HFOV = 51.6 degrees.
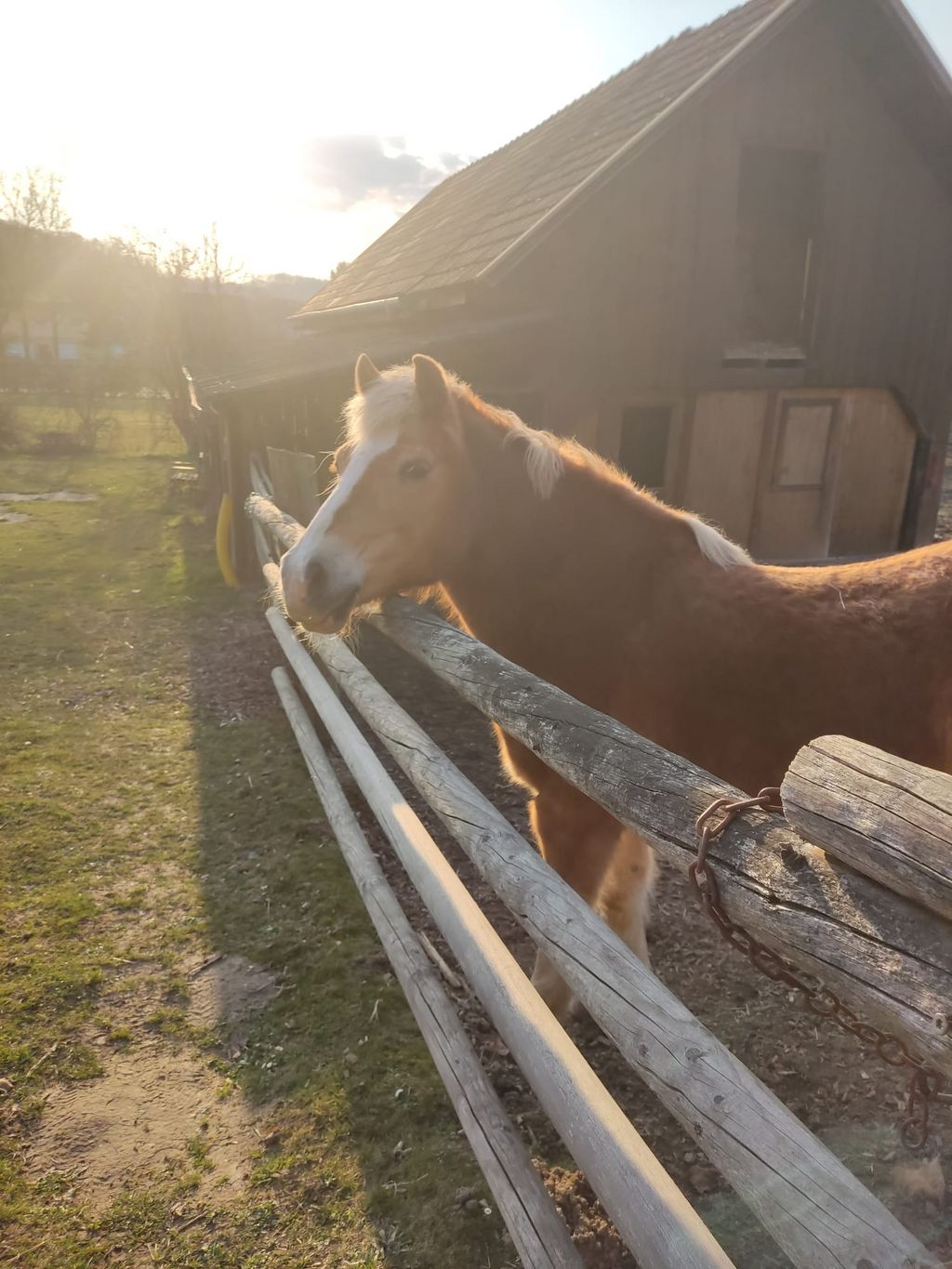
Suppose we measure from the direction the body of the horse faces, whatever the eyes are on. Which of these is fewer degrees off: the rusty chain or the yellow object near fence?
the yellow object near fence

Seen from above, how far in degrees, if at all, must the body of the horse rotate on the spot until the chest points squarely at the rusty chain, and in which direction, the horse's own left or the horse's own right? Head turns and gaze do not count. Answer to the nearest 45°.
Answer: approximately 90° to the horse's own left

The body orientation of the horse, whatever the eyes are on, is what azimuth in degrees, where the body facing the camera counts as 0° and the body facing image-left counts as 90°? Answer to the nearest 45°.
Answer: approximately 90°

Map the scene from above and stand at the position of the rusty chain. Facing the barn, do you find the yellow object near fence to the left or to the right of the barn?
left
